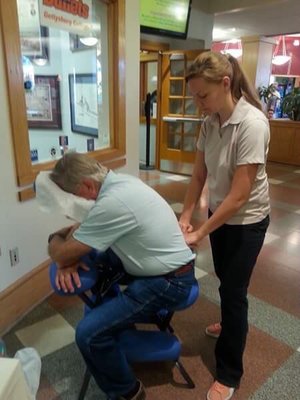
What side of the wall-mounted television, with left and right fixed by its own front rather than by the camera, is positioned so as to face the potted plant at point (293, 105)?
left

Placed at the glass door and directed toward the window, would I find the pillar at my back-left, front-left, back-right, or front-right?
back-left

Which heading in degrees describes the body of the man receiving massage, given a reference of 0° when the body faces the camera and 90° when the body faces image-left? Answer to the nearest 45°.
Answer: approximately 90°

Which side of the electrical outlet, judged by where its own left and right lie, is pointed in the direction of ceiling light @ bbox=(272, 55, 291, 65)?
left

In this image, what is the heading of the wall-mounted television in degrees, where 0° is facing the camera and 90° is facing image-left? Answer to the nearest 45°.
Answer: approximately 315°

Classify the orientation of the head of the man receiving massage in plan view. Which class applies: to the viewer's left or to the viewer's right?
to the viewer's left

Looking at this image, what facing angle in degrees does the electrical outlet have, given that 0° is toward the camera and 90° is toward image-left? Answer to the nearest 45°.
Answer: approximately 315°

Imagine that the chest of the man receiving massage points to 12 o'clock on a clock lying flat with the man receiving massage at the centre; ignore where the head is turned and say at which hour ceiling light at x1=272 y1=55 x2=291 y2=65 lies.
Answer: The ceiling light is roughly at 4 o'clock from the man receiving massage.

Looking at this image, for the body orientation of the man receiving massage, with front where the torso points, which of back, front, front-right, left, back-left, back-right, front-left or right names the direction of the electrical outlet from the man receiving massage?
front-right

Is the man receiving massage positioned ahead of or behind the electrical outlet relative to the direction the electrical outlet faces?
ahead

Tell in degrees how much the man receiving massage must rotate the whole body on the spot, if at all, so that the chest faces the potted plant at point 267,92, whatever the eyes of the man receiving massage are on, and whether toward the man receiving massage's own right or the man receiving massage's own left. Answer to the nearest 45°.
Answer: approximately 135° to the man receiving massage's own right

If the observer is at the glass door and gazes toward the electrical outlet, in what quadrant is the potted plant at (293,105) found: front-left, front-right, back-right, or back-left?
back-left
